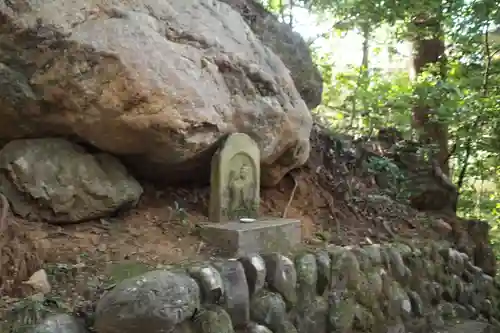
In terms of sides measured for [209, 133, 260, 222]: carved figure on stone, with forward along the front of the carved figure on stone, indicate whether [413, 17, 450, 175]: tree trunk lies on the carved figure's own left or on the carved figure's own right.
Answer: on the carved figure's own left

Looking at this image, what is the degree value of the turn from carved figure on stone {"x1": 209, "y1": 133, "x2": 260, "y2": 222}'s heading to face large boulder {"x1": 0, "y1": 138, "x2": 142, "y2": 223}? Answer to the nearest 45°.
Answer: approximately 135° to its right

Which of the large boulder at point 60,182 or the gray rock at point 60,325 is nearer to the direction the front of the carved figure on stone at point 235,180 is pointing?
the gray rock

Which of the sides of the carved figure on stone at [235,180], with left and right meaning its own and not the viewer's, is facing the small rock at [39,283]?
right

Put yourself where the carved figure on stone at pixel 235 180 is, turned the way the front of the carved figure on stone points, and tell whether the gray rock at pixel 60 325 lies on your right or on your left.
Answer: on your right

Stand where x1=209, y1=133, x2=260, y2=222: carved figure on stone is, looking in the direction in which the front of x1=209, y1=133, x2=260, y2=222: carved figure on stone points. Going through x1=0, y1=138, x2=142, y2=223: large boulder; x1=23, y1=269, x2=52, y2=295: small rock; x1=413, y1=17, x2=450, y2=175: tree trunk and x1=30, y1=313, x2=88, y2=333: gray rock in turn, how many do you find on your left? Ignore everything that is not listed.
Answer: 1
